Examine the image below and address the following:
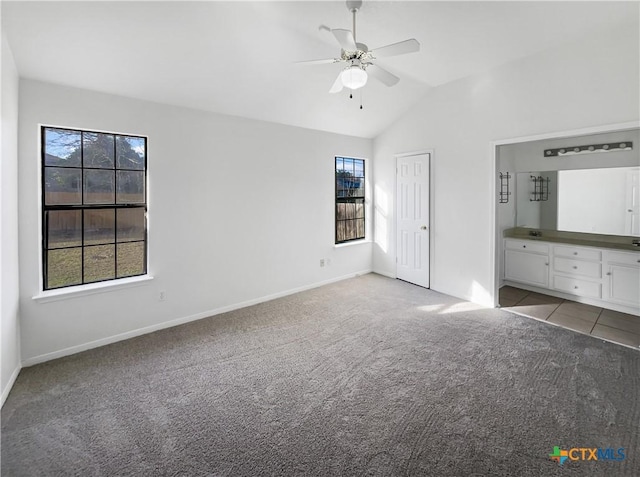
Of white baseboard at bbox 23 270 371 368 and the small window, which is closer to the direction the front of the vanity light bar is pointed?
the white baseboard

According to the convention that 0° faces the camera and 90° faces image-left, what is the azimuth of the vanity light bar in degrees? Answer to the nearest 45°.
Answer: approximately 0°

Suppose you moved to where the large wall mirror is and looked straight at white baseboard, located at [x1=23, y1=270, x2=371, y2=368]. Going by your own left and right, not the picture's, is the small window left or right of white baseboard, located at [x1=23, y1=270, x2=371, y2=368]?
right

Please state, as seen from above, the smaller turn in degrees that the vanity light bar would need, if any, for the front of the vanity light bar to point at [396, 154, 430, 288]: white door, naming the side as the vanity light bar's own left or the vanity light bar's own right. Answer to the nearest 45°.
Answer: approximately 90° to the vanity light bar's own right

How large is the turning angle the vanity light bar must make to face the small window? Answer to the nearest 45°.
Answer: approximately 90° to its right
